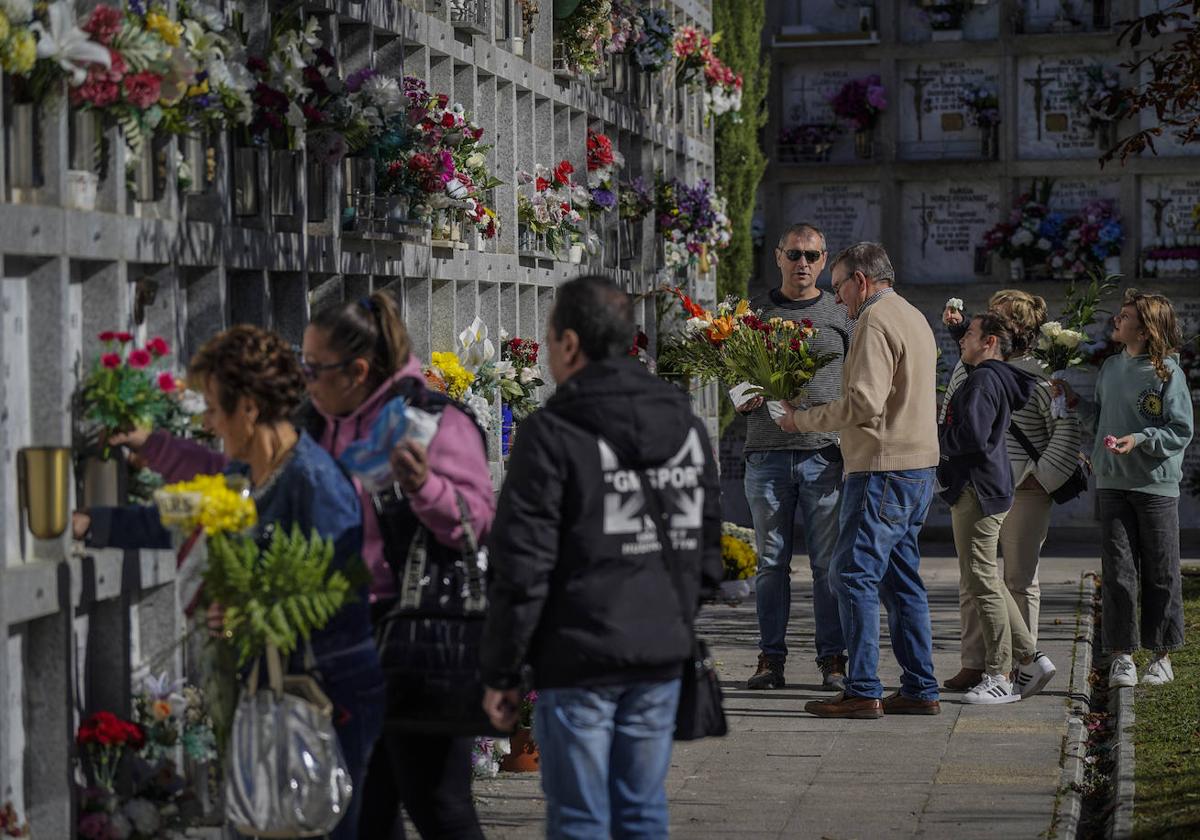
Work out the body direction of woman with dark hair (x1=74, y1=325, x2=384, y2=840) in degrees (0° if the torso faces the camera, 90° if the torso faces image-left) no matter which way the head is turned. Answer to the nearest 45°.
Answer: approximately 90°

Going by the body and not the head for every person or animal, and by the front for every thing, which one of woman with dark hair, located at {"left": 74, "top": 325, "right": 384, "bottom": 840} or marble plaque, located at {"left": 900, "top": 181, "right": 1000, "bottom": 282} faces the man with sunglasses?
the marble plaque

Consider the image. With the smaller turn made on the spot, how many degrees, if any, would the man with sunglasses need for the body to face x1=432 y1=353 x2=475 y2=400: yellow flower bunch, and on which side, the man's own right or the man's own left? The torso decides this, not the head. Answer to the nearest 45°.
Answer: approximately 45° to the man's own right

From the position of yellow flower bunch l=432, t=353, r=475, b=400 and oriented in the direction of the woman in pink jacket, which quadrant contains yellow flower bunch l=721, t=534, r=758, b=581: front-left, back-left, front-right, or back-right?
back-left

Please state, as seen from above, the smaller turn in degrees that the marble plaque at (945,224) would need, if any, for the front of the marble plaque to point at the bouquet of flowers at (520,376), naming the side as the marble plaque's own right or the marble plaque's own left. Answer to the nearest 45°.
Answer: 0° — it already faces it

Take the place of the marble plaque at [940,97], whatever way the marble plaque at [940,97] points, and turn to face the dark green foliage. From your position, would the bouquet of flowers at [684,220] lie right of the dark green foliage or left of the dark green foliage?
left

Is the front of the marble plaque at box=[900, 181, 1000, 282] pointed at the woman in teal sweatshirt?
yes
